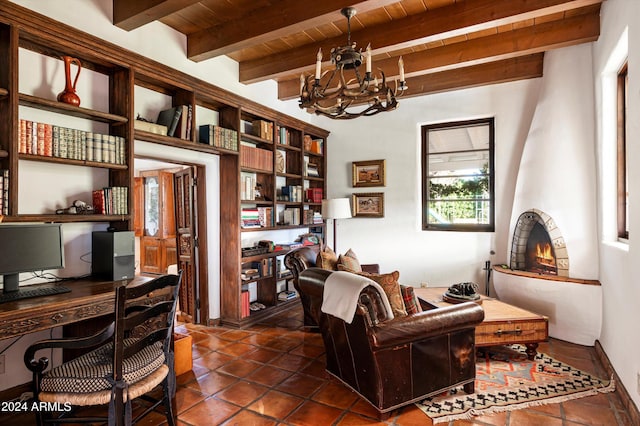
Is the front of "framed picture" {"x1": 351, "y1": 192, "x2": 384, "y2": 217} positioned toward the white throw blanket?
yes

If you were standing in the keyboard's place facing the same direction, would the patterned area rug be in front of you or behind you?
in front

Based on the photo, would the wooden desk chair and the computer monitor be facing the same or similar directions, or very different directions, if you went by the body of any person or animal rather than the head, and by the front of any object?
very different directions

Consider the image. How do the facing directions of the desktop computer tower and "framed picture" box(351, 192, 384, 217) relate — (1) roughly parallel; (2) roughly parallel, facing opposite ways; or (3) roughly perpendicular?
roughly perpendicular

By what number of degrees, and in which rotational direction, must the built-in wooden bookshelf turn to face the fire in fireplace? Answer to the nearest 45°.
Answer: approximately 45° to its left

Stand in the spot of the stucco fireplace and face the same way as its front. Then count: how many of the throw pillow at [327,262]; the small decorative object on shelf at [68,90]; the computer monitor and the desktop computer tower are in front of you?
4

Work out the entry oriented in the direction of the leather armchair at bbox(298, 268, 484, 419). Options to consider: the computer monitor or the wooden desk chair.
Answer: the computer monitor

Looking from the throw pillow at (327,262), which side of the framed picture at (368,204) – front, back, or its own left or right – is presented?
front

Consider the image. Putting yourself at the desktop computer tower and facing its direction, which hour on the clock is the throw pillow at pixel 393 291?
The throw pillow is roughly at 12 o'clock from the desktop computer tower.

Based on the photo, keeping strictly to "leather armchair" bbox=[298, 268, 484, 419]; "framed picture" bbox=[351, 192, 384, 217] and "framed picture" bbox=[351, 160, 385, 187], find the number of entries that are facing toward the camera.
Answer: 2

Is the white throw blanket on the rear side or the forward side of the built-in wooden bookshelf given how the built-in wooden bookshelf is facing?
on the forward side

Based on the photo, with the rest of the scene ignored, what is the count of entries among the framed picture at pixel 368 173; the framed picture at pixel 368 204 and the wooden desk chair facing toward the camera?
2

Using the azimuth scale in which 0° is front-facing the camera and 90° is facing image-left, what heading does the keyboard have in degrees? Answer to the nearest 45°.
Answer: approximately 315°

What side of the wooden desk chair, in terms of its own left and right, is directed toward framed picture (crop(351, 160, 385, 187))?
right

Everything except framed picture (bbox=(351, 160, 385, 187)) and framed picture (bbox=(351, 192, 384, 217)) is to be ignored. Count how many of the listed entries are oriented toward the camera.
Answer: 2

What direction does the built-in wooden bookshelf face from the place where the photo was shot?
facing the viewer and to the right of the viewer
